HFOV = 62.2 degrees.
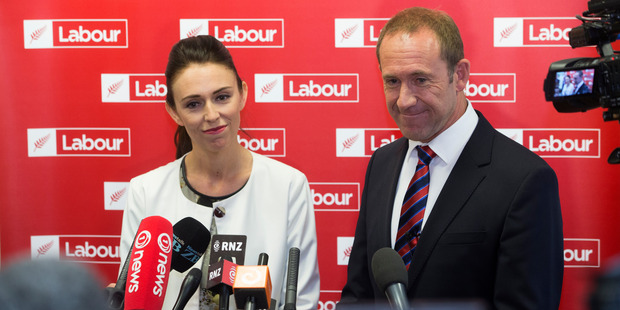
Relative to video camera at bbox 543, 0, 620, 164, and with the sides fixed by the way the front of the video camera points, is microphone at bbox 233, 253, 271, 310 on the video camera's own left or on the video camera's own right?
on the video camera's own left

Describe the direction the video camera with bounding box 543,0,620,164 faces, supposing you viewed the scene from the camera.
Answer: facing away from the viewer and to the left of the viewer

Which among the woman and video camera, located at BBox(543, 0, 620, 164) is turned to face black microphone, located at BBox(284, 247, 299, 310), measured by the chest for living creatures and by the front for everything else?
the woman

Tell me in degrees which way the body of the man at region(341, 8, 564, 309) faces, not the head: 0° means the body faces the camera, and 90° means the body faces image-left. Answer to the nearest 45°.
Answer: approximately 45°

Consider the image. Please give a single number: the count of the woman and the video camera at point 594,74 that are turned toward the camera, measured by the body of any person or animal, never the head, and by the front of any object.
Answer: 1

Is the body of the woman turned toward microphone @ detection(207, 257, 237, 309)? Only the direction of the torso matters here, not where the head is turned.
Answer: yes

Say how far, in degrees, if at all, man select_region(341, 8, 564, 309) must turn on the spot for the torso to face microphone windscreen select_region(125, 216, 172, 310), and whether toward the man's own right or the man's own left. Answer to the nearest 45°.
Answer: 0° — they already face it
